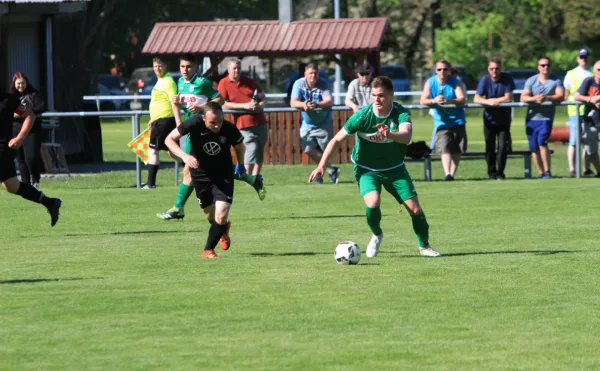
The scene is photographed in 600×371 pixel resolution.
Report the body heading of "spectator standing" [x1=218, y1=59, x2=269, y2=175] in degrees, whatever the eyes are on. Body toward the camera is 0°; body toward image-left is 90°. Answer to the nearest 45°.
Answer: approximately 45°

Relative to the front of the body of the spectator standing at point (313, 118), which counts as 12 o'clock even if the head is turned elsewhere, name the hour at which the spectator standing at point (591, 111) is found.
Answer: the spectator standing at point (591, 111) is roughly at 9 o'clock from the spectator standing at point (313, 118).

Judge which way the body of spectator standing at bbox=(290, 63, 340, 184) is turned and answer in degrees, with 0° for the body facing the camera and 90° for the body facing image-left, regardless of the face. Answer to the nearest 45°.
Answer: approximately 0°

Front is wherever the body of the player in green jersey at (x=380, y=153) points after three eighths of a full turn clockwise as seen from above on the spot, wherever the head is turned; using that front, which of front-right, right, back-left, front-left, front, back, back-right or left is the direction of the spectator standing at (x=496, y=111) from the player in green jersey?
front-right

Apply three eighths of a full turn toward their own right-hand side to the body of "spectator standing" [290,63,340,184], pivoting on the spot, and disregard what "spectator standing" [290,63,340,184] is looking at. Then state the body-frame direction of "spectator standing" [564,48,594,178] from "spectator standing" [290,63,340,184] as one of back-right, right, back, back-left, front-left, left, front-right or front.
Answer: back-right

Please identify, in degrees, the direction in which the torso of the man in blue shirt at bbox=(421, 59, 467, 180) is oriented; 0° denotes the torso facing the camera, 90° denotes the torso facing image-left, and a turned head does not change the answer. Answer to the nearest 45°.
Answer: approximately 0°

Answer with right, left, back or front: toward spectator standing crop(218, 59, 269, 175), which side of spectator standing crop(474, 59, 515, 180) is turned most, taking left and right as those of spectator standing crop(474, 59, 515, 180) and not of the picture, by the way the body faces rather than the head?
right

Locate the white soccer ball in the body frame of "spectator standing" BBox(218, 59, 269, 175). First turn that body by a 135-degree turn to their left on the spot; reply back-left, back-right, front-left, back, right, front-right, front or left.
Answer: right
